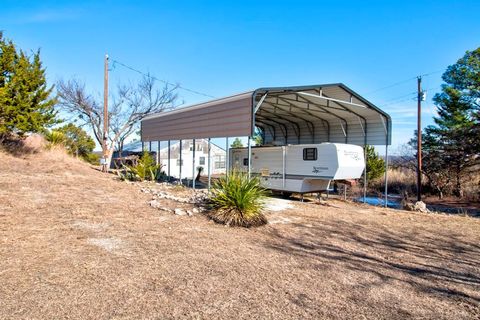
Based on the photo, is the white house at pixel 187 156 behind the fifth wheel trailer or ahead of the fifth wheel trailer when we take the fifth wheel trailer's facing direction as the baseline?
behind

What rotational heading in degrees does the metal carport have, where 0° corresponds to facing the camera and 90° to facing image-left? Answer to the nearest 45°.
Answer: approximately 315°

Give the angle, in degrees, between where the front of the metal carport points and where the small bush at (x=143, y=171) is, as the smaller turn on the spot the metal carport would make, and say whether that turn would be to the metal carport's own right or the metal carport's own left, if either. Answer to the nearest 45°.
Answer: approximately 135° to the metal carport's own right

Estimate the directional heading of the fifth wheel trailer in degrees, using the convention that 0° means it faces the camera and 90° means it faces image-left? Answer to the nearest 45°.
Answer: approximately 315°

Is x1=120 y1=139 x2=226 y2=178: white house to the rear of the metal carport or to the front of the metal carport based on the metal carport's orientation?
to the rear

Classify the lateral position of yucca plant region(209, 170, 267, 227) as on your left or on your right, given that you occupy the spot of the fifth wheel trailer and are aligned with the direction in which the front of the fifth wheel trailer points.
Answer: on your right

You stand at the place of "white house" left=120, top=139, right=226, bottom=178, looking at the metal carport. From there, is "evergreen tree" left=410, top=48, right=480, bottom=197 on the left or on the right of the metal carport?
left

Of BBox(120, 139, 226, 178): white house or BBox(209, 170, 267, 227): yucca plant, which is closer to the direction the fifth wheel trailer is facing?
the yucca plant

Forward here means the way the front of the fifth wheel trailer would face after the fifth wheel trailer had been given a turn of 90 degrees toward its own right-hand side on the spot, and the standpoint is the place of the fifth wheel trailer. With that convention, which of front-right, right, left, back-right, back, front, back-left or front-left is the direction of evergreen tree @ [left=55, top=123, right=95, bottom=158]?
right

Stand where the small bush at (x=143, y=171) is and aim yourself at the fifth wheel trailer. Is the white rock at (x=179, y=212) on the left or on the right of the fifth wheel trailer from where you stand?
right
